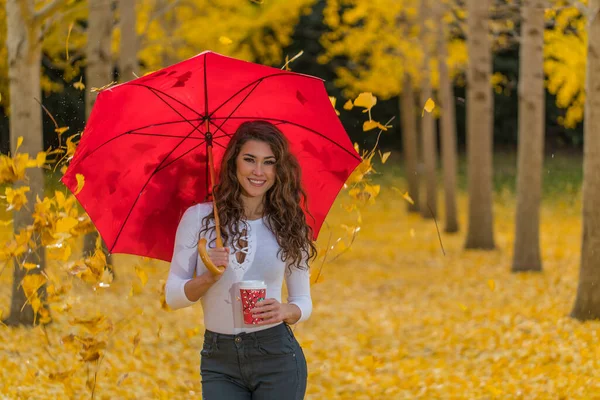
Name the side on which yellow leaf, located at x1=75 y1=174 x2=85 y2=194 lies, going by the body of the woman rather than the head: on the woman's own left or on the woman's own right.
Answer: on the woman's own right

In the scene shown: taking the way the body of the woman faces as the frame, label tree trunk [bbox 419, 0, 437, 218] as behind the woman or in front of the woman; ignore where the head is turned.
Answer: behind

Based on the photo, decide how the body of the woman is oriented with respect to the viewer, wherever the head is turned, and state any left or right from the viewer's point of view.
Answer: facing the viewer

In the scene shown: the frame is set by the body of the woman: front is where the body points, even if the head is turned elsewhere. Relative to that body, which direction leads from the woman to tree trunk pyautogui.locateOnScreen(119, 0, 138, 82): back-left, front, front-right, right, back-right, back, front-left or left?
back

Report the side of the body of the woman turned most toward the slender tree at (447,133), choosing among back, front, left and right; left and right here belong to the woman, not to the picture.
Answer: back

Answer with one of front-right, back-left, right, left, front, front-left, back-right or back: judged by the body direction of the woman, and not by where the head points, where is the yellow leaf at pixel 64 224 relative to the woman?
back-right

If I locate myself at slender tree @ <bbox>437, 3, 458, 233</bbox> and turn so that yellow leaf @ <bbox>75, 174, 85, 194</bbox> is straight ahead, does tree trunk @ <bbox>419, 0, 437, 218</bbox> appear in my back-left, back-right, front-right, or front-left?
back-right

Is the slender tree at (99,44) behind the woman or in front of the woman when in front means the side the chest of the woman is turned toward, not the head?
behind

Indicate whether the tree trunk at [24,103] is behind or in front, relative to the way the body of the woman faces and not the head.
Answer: behind
